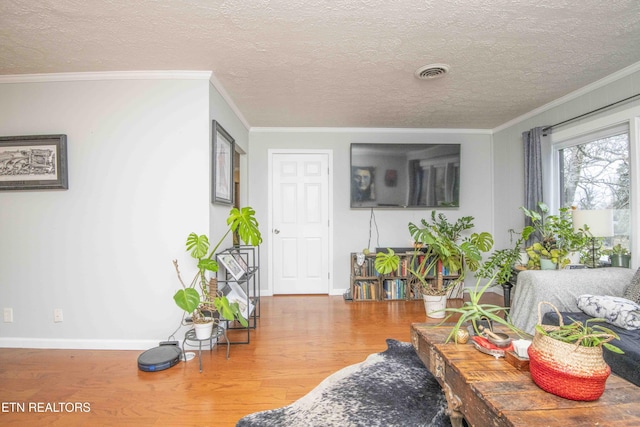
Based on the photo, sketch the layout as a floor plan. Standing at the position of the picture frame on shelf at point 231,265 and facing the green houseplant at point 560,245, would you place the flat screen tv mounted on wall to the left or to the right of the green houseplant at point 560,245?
left

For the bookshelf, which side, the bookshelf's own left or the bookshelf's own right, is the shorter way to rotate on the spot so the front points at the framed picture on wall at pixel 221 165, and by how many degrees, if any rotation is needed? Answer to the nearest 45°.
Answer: approximately 45° to the bookshelf's own right

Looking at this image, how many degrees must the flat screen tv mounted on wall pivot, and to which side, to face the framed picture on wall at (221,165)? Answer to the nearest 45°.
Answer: approximately 45° to its right

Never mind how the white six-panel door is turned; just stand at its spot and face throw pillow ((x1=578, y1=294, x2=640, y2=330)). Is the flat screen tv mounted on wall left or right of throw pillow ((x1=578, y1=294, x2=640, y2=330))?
left

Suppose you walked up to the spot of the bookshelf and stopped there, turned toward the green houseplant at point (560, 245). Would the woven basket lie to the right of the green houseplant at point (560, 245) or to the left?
right

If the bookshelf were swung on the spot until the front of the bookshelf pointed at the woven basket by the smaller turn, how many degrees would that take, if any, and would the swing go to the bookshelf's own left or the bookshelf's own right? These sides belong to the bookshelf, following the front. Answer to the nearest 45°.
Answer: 0° — it already faces it

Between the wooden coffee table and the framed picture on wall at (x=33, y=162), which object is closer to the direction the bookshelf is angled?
the wooden coffee table

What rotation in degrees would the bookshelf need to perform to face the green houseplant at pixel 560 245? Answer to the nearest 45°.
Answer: approximately 45° to its left

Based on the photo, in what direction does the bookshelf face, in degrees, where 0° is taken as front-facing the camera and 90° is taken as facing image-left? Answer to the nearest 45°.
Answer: approximately 0°
